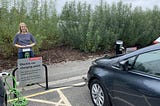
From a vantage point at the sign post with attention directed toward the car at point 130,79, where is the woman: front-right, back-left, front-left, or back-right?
back-left

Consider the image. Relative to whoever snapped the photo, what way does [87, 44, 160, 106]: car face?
facing away from the viewer and to the left of the viewer

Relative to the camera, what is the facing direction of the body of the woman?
toward the camera

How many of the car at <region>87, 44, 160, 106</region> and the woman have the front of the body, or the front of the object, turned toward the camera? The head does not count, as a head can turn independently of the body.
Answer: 1

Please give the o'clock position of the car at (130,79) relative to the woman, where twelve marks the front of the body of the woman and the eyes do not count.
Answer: The car is roughly at 11 o'clock from the woman.

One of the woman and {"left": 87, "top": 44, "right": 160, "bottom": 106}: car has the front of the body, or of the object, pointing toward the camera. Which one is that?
the woman

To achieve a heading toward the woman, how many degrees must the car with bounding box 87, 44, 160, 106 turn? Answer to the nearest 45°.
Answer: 0° — it already faces them

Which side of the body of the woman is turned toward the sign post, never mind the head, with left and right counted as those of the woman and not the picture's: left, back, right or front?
front
